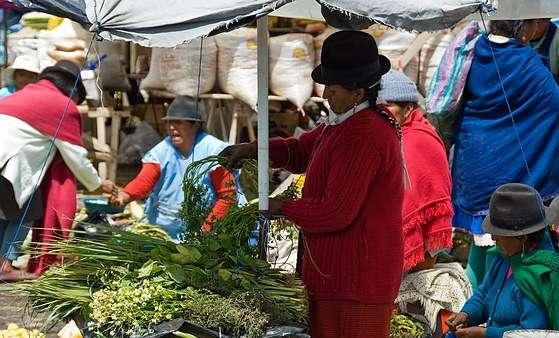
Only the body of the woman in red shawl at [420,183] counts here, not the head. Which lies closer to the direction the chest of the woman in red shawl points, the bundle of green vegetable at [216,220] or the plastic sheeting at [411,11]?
the bundle of green vegetable

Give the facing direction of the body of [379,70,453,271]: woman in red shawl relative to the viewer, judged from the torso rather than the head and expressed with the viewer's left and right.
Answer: facing to the left of the viewer

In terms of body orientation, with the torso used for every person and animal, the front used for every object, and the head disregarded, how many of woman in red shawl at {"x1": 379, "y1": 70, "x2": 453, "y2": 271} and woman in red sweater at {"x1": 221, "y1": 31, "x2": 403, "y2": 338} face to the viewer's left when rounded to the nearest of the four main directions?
2

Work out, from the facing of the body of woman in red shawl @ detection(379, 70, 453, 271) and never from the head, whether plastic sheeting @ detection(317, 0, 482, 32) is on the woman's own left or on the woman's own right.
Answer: on the woman's own left

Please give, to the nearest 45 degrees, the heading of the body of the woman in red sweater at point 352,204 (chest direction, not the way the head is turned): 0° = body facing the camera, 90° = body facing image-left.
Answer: approximately 90°

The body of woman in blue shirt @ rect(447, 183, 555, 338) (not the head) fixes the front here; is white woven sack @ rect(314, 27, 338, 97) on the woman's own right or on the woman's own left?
on the woman's own right
